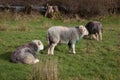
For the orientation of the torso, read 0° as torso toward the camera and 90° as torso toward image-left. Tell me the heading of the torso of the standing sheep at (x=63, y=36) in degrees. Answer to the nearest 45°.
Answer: approximately 270°

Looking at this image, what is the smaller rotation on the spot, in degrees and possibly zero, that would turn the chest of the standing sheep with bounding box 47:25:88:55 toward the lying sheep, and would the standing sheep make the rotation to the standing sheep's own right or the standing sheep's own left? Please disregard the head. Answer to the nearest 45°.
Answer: approximately 135° to the standing sheep's own right
